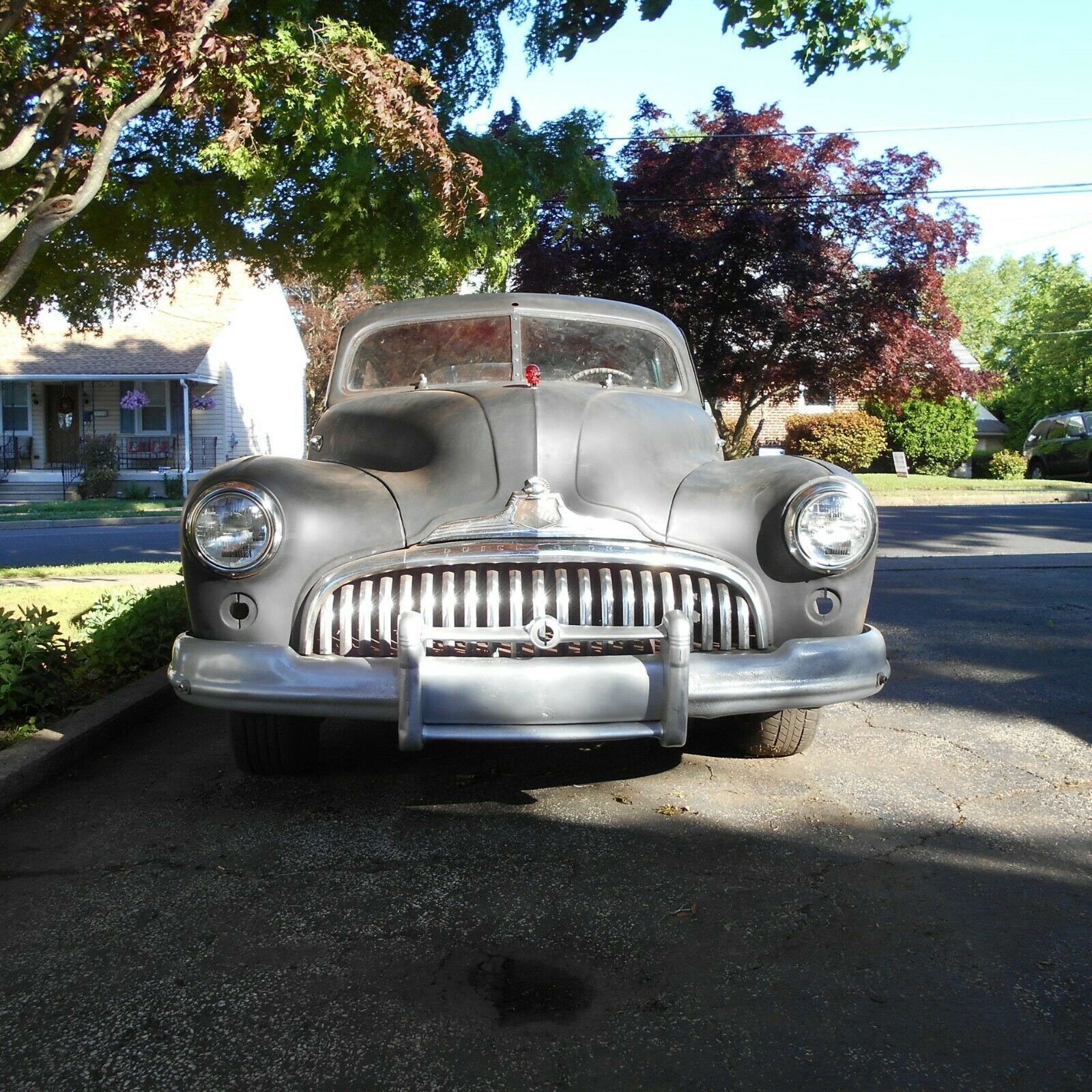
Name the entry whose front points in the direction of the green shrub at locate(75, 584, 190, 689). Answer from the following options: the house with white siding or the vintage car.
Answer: the house with white siding

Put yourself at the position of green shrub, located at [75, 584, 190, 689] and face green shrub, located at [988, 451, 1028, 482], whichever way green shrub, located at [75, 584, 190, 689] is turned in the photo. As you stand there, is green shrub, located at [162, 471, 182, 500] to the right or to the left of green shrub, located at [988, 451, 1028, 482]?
left

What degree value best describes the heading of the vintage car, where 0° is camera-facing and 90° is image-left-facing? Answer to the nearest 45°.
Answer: approximately 0°

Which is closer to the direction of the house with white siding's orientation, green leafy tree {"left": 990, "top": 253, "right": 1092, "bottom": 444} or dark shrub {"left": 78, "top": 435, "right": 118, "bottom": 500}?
the dark shrub

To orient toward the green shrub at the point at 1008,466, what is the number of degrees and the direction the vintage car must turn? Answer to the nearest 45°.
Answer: approximately 135° to its left

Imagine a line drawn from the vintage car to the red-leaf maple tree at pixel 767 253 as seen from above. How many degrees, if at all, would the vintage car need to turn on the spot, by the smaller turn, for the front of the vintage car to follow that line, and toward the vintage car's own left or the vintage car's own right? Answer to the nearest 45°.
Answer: approximately 180°

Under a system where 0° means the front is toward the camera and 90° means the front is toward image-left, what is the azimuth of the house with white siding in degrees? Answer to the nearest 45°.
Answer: approximately 0°

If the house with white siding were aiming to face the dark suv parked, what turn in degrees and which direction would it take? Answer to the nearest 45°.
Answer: approximately 90° to its left

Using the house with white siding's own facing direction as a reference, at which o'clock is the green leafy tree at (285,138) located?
The green leafy tree is roughly at 12 o'clock from the house with white siding.

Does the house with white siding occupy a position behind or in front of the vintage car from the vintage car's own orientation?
behind

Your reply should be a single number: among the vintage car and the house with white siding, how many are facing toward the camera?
2

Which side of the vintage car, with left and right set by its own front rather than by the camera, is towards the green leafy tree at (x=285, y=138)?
back

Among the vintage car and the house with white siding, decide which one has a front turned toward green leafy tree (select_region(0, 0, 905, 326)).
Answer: the house with white siding
